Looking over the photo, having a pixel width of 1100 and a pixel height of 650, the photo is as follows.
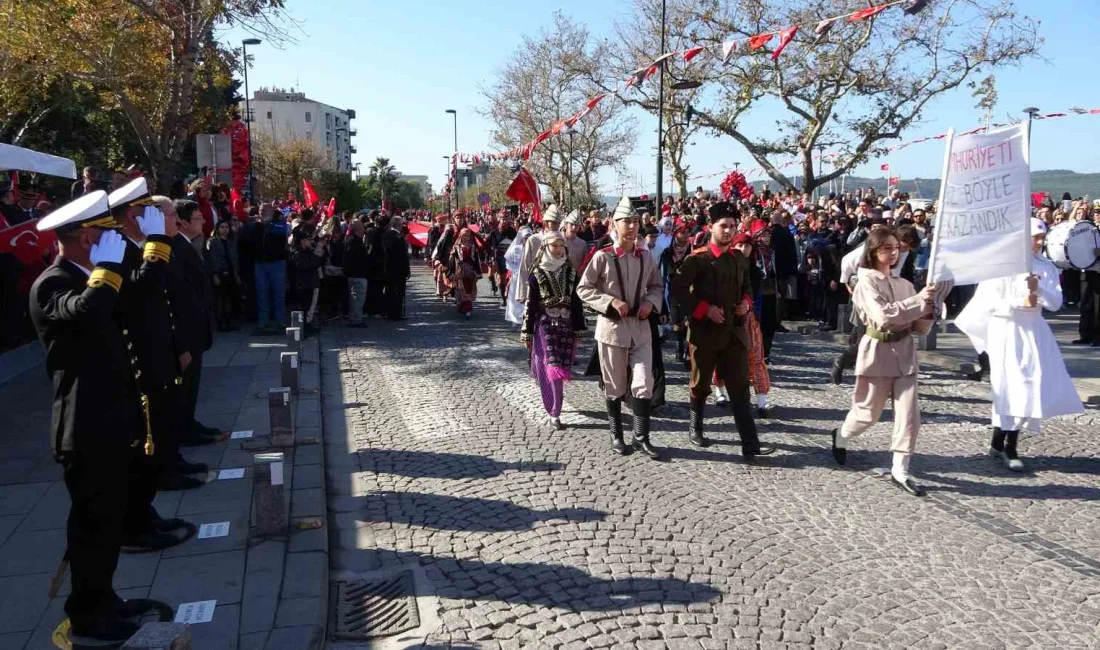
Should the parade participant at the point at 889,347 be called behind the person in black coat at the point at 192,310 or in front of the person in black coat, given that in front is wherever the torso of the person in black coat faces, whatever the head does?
in front

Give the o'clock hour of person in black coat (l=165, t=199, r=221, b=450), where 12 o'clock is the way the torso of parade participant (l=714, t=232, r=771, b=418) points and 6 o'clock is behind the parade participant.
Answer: The person in black coat is roughly at 2 o'clock from the parade participant.

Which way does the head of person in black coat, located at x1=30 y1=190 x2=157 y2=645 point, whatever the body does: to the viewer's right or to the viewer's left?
to the viewer's right

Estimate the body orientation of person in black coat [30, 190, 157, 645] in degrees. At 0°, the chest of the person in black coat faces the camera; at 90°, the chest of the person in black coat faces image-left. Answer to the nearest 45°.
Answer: approximately 270°

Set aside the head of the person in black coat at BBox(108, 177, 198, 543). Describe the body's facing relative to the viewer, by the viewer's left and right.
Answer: facing to the right of the viewer

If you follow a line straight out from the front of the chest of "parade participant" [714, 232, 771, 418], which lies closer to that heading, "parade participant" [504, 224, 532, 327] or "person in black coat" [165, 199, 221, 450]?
the person in black coat

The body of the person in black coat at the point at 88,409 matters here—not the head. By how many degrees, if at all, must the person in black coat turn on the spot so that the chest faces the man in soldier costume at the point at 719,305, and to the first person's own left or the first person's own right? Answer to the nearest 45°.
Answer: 0° — they already face them

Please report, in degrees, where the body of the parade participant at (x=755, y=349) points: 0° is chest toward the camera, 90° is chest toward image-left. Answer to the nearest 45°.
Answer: approximately 0°

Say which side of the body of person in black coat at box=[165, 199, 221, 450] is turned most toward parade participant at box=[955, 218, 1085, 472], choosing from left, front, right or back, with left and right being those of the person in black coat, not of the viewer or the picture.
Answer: front

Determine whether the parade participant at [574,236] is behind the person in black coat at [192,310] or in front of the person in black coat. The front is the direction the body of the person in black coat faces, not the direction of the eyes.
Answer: in front

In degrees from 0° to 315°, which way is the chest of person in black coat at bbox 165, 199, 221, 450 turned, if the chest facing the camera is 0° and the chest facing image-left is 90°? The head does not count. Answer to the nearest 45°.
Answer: approximately 270°

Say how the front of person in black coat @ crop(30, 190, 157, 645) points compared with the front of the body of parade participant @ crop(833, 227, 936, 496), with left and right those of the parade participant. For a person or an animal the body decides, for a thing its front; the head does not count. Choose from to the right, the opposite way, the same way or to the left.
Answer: to the left

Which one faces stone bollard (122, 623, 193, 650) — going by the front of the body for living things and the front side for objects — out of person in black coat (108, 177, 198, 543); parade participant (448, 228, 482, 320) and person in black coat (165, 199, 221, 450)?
the parade participant

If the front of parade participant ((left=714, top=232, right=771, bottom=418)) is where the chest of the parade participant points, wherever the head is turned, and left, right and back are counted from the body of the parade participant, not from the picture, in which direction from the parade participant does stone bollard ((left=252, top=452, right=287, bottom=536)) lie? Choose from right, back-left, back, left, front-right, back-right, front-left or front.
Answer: front-right

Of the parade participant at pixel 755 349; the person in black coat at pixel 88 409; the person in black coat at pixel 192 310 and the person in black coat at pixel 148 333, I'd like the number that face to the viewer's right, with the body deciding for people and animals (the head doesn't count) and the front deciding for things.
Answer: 3

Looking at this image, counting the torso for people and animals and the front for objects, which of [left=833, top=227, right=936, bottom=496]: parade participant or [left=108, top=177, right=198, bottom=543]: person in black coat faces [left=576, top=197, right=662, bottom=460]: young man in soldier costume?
the person in black coat

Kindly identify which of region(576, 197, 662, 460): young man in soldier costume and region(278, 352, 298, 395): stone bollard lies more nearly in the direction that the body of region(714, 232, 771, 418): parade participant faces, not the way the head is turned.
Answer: the young man in soldier costume
